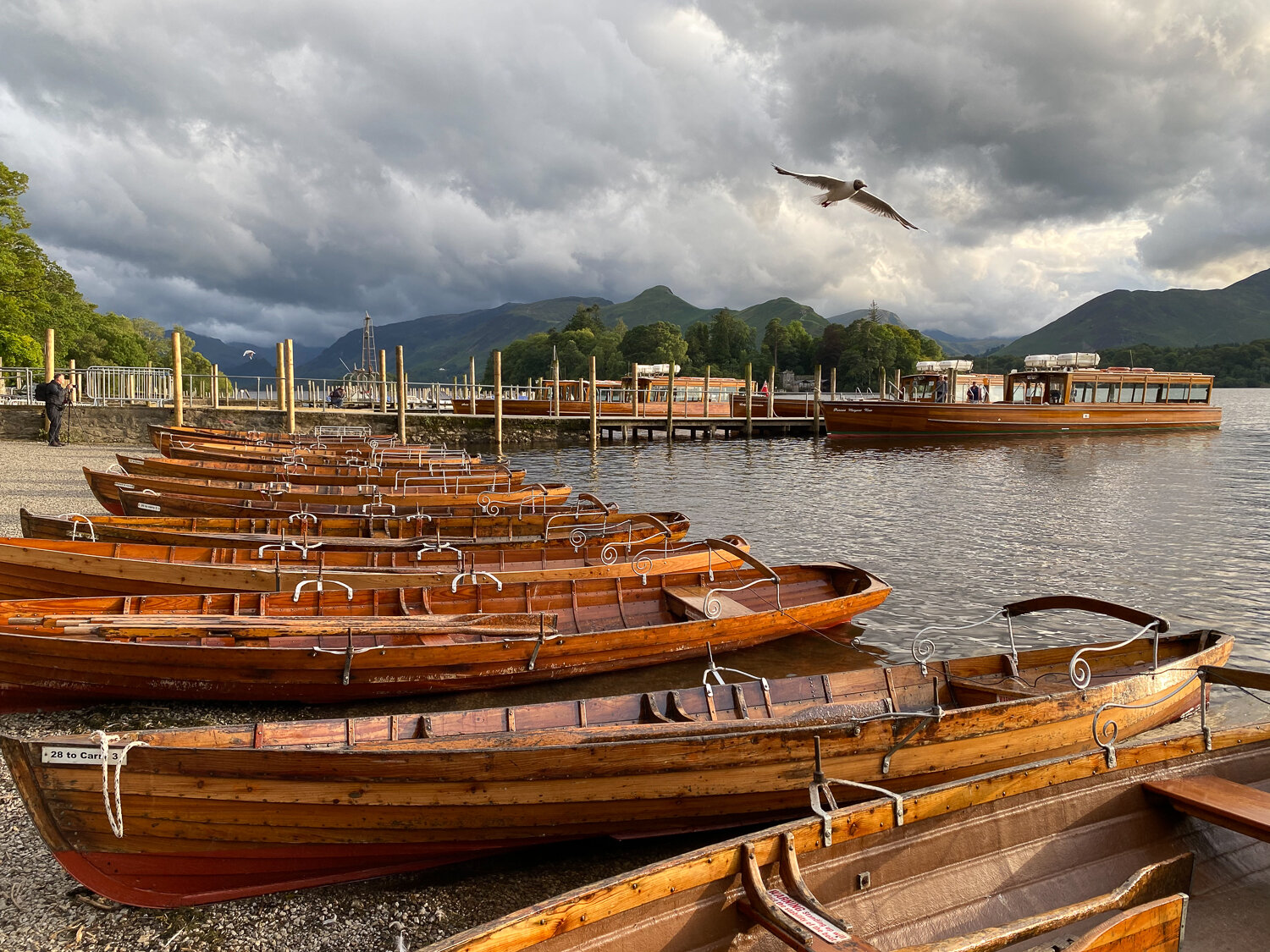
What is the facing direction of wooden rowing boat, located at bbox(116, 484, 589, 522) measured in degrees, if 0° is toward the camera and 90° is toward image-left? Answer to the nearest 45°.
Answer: approximately 90°

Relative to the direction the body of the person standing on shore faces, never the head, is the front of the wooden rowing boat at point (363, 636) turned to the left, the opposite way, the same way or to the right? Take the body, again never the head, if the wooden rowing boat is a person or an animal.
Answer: the opposite way

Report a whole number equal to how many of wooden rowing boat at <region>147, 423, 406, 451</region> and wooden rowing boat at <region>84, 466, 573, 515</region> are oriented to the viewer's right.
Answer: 0

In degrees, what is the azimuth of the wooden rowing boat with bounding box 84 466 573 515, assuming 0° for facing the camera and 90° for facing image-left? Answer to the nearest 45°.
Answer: approximately 90°

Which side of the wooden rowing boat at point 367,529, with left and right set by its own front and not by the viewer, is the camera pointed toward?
left

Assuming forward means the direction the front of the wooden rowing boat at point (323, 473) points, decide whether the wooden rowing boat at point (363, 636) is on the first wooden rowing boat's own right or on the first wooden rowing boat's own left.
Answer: on the first wooden rowing boat's own left

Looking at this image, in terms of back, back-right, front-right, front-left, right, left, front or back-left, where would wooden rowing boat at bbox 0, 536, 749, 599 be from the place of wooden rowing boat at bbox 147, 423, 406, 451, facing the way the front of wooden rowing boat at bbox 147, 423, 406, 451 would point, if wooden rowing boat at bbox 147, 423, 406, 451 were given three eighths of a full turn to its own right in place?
back-right

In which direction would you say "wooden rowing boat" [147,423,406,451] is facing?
to the viewer's left

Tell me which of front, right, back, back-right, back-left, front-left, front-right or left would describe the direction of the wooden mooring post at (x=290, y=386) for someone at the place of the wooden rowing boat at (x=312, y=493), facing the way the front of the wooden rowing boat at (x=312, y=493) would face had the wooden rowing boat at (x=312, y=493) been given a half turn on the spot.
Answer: left

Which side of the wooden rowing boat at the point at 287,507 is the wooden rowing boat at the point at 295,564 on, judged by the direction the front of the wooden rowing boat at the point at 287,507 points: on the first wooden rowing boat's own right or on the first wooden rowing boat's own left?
on the first wooden rowing boat's own left

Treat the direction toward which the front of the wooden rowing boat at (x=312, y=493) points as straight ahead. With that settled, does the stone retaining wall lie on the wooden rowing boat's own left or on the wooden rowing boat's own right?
on the wooden rowing boat's own right

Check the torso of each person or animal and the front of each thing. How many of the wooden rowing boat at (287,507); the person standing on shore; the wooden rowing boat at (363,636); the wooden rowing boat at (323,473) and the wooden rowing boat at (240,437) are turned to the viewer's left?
4

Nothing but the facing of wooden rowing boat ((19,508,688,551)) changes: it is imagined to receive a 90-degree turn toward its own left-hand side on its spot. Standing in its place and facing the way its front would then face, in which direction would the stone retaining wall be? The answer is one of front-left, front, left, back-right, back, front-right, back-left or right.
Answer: back
